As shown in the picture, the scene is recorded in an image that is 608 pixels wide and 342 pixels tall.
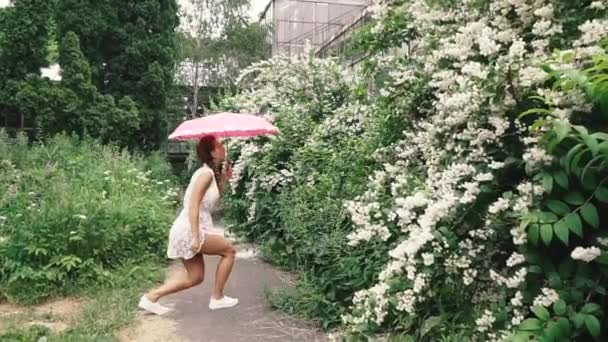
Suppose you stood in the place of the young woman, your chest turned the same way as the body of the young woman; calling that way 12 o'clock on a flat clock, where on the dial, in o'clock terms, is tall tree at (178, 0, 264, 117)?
The tall tree is roughly at 9 o'clock from the young woman.

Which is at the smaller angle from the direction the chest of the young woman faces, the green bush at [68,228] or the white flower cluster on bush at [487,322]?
the white flower cluster on bush

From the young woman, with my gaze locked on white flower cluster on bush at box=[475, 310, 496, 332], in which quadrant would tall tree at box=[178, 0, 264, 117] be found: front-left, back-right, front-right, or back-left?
back-left

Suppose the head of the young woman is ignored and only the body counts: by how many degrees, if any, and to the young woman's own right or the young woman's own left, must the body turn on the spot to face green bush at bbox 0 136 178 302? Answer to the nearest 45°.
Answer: approximately 135° to the young woman's own left

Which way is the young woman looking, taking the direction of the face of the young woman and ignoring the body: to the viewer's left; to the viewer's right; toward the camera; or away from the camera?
to the viewer's right

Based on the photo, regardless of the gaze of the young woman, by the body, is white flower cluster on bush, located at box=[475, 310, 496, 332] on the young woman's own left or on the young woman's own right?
on the young woman's own right

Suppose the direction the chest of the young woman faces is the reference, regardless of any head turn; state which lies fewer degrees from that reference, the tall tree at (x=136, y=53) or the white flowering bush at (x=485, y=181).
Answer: the white flowering bush

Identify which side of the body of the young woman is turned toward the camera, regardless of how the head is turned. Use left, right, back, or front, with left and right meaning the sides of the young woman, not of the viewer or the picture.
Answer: right
